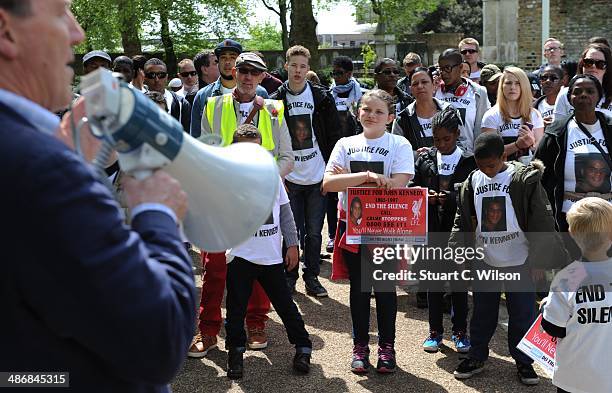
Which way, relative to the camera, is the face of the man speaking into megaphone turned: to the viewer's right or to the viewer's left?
to the viewer's right

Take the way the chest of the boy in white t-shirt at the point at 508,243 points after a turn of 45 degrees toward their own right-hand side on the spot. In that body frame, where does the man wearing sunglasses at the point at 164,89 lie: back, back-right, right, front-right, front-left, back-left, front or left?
right

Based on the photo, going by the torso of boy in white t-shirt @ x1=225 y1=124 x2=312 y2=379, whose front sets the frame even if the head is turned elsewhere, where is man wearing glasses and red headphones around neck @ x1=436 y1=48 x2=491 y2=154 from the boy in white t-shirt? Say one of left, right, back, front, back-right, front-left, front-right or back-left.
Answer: back-left

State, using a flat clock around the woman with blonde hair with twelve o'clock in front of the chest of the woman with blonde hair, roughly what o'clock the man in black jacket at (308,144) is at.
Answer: The man in black jacket is roughly at 3 o'clock from the woman with blonde hair.

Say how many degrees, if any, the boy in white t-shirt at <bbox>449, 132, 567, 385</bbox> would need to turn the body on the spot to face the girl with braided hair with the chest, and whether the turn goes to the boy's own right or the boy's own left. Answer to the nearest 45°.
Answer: approximately 135° to the boy's own right

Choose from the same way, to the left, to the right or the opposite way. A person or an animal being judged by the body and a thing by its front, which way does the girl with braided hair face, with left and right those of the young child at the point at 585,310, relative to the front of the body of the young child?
the opposite way

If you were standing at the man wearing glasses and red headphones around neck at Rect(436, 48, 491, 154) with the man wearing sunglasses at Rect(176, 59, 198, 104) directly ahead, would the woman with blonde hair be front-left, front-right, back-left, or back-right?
back-left

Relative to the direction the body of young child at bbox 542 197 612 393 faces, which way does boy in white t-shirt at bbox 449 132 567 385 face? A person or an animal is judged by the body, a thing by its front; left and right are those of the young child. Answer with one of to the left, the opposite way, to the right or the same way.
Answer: the opposite way

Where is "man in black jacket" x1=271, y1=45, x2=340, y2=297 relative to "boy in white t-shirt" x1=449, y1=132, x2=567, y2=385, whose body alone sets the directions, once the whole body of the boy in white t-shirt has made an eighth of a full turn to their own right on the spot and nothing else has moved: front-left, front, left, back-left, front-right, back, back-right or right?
right

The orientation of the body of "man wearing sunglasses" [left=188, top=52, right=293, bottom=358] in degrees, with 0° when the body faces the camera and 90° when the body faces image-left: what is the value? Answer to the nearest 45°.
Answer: approximately 0°

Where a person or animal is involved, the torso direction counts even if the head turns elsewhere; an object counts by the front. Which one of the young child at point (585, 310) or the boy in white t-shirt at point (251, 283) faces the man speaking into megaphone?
the boy in white t-shirt

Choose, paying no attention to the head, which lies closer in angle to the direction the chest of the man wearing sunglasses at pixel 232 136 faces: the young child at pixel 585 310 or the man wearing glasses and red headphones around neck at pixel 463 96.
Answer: the young child
